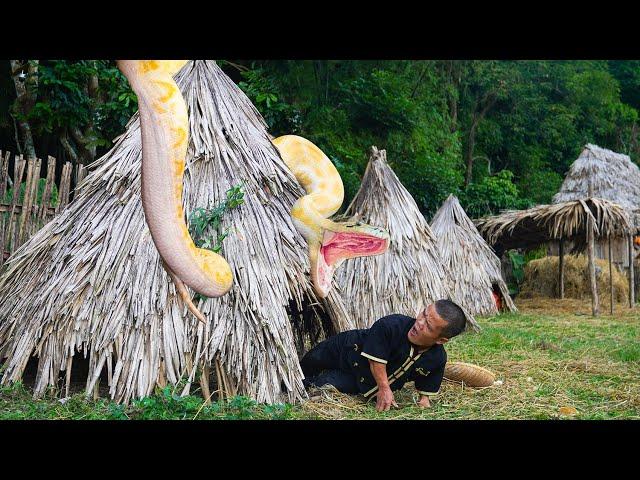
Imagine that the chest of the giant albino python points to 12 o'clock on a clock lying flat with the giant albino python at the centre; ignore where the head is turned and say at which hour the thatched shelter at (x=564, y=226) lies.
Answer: The thatched shelter is roughly at 10 o'clock from the giant albino python.

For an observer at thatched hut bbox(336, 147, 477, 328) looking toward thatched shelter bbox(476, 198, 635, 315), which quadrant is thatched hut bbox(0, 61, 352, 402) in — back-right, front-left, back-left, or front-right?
back-right

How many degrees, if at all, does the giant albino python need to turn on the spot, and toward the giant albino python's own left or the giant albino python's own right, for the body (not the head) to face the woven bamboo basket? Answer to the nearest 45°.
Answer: approximately 45° to the giant albino python's own left

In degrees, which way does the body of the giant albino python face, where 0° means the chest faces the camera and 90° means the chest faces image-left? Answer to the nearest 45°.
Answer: approximately 270°
